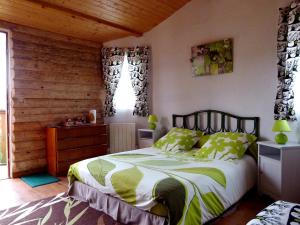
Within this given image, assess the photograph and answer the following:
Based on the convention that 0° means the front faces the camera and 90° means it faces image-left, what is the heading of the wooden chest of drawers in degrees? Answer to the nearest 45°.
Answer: approximately 315°

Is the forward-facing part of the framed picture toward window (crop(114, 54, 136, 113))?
no

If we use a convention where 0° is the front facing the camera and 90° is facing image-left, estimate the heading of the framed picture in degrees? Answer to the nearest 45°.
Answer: approximately 45°

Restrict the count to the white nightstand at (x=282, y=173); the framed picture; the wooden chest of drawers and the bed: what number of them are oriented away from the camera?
0

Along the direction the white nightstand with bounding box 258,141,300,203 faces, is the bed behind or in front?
in front

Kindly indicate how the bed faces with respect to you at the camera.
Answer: facing the viewer and to the left of the viewer

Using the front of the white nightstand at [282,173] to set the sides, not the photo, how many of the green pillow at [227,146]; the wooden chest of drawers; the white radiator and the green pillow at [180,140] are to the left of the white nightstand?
0

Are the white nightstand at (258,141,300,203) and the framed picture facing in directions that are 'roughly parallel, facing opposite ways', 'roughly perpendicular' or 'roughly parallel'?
roughly parallel

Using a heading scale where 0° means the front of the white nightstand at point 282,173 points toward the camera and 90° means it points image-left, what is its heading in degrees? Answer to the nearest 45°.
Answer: approximately 45°

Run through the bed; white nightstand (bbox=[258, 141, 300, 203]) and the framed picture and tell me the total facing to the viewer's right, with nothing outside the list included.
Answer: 0

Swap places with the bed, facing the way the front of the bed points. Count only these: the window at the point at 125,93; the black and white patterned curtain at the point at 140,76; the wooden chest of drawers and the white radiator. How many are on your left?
0

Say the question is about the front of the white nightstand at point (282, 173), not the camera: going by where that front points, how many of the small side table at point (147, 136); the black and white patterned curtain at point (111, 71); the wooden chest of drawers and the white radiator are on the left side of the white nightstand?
0

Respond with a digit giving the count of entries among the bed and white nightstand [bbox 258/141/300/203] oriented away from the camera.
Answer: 0

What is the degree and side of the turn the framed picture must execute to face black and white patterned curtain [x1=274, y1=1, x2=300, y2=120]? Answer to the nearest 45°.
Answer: approximately 90° to its left

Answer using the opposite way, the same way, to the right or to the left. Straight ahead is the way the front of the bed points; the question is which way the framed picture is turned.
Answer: the same way

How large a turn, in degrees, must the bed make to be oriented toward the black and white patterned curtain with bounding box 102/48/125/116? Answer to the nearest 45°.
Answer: approximately 90° to its right
